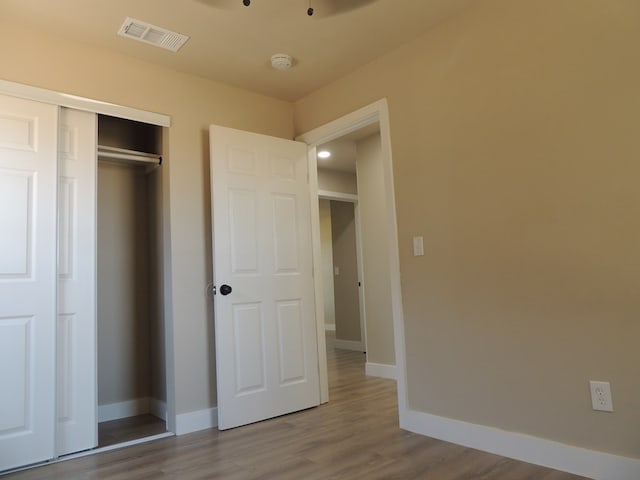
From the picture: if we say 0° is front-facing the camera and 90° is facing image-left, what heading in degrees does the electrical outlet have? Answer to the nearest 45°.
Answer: approximately 0°

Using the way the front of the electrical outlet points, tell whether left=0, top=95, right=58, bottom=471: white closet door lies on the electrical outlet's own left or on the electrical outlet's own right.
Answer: on the electrical outlet's own right

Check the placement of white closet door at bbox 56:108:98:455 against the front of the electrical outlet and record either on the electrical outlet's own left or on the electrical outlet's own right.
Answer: on the electrical outlet's own right

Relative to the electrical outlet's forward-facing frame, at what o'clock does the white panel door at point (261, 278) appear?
The white panel door is roughly at 3 o'clock from the electrical outlet.
